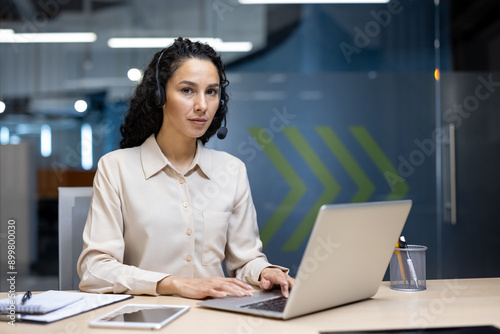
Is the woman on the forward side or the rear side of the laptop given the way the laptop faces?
on the forward side

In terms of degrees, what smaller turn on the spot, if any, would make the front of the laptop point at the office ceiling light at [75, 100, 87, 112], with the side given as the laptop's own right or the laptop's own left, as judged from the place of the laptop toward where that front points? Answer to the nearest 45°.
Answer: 0° — it already faces it

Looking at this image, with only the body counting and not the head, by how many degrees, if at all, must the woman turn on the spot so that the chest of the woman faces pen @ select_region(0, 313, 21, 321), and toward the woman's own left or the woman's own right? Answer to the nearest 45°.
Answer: approximately 90° to the woman's own right

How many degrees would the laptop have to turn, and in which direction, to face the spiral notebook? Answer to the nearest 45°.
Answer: approximately 45° to its left

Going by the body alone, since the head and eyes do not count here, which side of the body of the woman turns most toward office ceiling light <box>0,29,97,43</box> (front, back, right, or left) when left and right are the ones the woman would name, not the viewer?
back

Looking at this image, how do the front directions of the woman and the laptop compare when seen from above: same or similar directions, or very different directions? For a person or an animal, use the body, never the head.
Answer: very different directions

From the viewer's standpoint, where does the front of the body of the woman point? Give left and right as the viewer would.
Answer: facing the viewer and to the right of the viewer

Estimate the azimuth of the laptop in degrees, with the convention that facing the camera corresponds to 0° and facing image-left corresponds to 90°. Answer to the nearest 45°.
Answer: approximately 135°
